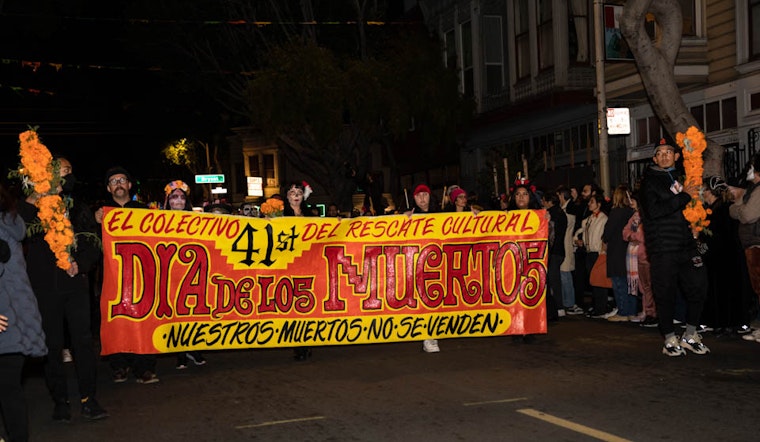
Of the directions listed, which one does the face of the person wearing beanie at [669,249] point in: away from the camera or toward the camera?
toward the camera

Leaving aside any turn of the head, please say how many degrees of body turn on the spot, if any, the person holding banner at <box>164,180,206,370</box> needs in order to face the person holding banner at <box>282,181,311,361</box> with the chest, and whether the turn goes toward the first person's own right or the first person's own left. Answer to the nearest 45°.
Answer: approximately 90° to the first person's own left

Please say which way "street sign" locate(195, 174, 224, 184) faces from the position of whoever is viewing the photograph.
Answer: facing the viewer

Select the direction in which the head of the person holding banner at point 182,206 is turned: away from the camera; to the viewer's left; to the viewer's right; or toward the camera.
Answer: toward the camera

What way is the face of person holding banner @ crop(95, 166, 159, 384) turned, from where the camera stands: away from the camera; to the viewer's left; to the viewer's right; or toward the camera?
toward the camera

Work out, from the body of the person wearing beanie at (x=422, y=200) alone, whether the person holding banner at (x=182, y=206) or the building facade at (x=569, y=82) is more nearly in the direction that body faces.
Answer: the person holding banner

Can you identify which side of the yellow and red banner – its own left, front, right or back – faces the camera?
front

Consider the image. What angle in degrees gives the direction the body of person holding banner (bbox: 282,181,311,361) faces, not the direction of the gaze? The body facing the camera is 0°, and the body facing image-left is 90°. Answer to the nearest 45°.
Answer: approximately 0°

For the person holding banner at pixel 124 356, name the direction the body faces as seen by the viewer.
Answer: toward the camera

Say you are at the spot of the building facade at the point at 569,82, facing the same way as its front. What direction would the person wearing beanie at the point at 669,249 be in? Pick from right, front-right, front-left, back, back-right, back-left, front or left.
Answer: front-left
